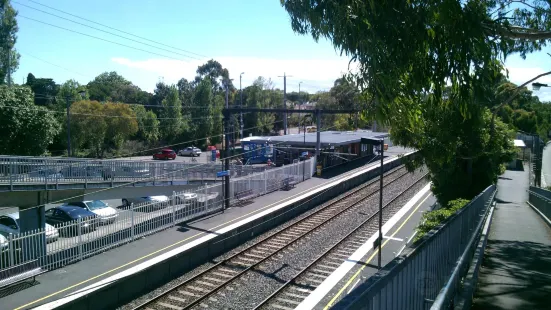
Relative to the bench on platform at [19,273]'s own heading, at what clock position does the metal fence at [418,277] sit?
The metal fence is roughly at 1 o'clock from the bench on platform.

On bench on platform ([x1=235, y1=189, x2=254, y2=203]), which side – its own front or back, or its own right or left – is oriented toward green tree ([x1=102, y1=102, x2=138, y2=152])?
back

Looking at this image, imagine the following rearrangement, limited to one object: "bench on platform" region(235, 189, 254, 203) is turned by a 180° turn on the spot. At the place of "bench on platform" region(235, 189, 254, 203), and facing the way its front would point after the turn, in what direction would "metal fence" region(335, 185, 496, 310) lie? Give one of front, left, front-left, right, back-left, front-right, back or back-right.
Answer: back-left

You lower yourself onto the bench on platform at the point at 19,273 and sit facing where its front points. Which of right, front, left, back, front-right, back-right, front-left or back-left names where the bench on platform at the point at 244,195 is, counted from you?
left

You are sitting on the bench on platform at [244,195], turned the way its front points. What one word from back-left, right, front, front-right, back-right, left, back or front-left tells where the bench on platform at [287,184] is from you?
left

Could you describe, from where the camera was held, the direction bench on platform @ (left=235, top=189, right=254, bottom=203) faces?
facing the viewer and to the right of the viewer

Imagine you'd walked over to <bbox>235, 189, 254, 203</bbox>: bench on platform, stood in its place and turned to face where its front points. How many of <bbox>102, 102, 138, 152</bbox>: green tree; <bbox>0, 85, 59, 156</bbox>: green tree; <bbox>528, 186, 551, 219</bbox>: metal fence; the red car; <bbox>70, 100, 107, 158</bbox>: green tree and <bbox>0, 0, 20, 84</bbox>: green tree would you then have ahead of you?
1

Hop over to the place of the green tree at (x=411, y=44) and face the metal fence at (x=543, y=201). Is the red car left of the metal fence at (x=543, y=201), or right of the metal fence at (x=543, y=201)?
left

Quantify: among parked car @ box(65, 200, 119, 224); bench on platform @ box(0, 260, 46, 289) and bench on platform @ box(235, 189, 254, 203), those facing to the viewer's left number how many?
0

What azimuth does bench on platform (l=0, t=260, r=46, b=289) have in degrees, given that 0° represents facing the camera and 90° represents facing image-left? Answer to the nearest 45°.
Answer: approximately 315°
